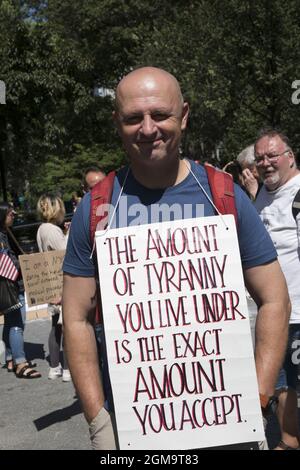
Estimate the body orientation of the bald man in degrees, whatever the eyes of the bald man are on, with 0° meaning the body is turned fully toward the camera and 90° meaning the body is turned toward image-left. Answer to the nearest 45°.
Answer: approximately 0°

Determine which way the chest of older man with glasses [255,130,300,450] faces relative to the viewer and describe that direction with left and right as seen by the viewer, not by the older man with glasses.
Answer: facing the viewer and to the left of the viewer

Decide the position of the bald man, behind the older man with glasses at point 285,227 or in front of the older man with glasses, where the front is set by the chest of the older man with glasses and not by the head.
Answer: in front

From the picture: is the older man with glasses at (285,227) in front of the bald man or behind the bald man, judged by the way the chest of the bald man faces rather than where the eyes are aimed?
behind

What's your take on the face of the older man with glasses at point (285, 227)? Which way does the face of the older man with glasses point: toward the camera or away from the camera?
toward the camera

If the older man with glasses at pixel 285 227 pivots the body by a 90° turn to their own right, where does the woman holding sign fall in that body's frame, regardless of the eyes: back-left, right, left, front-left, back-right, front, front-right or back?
front

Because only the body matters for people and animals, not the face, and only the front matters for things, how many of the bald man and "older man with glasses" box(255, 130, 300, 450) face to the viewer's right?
0

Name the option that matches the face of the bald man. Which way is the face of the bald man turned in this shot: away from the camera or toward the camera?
toward the camera

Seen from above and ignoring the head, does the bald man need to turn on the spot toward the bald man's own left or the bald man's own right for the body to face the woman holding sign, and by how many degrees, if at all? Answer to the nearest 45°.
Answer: approximately 180°
